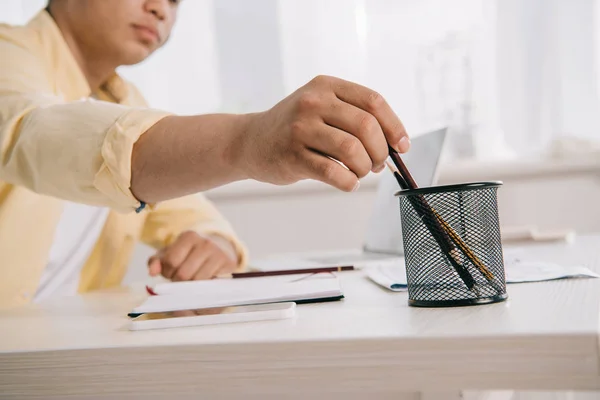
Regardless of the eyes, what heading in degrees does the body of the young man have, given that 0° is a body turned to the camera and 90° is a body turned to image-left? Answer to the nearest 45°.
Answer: approximately 315°

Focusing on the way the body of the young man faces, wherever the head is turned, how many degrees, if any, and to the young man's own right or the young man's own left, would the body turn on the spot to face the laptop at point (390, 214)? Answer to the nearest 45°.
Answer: approximately 90° to the young man's own left

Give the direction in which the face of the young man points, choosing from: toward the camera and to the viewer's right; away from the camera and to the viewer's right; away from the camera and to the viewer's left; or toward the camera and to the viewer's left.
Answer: toward the camera and to the viewer's right
